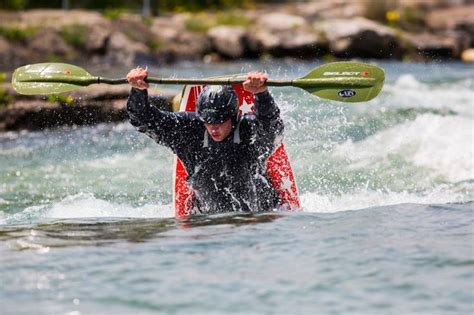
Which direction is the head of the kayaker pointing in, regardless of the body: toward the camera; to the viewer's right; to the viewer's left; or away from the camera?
toward the camera

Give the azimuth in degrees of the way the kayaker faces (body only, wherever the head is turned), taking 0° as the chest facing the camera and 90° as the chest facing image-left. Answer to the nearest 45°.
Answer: approximately 0°

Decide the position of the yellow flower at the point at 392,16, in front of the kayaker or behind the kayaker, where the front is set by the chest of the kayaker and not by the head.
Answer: behind
